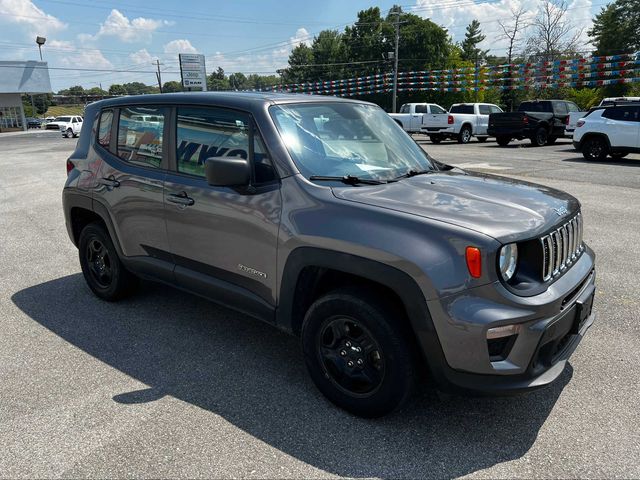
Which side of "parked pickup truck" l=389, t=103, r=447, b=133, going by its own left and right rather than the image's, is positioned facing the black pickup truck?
right

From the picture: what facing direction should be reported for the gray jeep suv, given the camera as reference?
facing the viewer and to the right of the viewer

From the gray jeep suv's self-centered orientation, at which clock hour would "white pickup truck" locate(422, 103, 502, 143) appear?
The white pickup truck is roughly at 8 o'clock from the gray jeep suv.

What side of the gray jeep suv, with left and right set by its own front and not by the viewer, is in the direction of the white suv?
left

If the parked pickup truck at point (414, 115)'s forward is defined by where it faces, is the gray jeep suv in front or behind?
behind

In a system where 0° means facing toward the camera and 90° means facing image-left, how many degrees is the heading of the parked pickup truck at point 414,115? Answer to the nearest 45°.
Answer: approximately 225°

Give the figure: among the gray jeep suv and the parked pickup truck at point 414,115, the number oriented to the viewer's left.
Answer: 0

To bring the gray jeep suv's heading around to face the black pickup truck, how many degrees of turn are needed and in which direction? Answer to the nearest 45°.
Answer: approximately 90° to its left

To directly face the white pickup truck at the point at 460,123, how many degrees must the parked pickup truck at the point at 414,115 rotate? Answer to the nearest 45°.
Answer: approximately 90° to its right
